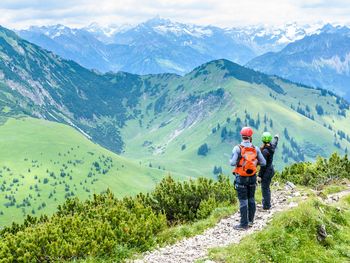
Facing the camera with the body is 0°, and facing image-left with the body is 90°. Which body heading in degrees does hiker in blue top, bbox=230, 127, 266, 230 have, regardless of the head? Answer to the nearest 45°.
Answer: approximately 180°

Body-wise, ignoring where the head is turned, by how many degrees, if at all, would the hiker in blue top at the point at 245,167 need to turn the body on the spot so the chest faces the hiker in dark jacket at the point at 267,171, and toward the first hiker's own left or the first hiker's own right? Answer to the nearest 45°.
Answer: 0° — they already face them
